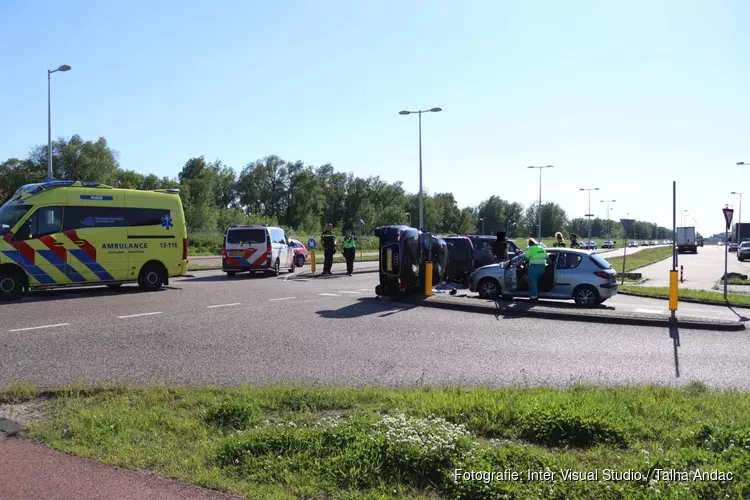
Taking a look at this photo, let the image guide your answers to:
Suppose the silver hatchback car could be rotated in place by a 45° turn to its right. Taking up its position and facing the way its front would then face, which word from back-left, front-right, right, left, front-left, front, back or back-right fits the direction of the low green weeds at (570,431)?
back

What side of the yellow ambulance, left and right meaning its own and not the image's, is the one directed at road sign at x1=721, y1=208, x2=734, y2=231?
back

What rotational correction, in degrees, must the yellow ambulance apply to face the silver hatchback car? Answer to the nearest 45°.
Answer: approximately 135° to its left

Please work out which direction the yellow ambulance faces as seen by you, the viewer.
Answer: facing to the left of the viewer

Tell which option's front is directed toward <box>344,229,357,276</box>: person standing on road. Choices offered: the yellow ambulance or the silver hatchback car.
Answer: the silver hatchback car

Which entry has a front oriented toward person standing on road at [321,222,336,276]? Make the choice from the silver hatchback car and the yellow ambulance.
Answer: the silver hatchback car

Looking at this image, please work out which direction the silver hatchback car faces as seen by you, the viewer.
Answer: facing away from the viewer and to the left of the viewer

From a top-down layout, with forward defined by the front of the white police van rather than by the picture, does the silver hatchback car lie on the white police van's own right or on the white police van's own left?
on the white police van's own right

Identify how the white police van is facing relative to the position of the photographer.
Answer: facing away from the viewer and to the right of the viewer

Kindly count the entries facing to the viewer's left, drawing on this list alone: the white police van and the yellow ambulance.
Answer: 1

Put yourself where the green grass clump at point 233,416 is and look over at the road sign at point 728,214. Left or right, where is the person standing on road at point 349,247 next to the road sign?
left

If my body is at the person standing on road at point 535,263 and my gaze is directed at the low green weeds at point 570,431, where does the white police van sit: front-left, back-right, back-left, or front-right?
back-right

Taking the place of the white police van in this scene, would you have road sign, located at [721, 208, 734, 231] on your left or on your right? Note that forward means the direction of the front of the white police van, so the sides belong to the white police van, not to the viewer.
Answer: on your right
